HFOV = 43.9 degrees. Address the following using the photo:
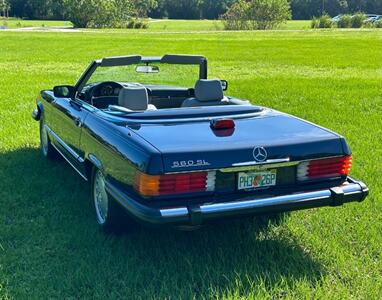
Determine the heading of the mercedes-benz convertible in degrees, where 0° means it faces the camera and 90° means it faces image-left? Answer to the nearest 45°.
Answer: approximately 135°
